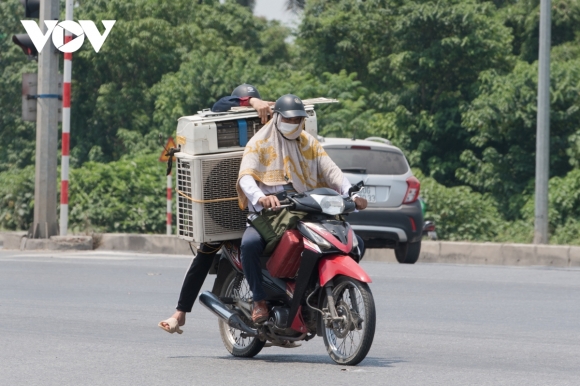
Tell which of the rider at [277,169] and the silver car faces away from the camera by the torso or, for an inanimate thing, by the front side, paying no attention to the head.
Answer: the silver car

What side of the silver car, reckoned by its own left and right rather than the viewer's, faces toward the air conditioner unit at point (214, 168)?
back

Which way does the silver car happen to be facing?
away from the camera

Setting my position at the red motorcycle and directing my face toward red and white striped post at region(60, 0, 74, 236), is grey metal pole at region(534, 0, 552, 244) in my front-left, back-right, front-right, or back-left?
front-right

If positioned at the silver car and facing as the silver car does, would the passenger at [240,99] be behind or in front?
behind

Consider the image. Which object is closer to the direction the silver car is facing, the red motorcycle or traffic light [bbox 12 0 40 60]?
the traffic light

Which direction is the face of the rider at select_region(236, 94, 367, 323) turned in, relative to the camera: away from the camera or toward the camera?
toward the camera

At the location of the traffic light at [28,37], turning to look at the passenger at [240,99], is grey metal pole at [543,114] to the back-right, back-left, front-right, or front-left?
front-left

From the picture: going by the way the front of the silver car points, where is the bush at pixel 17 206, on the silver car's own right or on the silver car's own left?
on the silver car's own left

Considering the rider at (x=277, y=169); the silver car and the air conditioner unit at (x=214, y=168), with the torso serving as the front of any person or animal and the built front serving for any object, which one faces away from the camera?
the silver car

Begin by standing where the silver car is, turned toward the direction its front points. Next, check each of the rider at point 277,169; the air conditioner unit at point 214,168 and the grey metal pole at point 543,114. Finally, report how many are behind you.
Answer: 2

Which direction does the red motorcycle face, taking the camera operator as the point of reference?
facing the viewer and to the right of the viewer

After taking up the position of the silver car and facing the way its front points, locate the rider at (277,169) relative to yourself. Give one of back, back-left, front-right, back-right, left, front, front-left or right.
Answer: back
